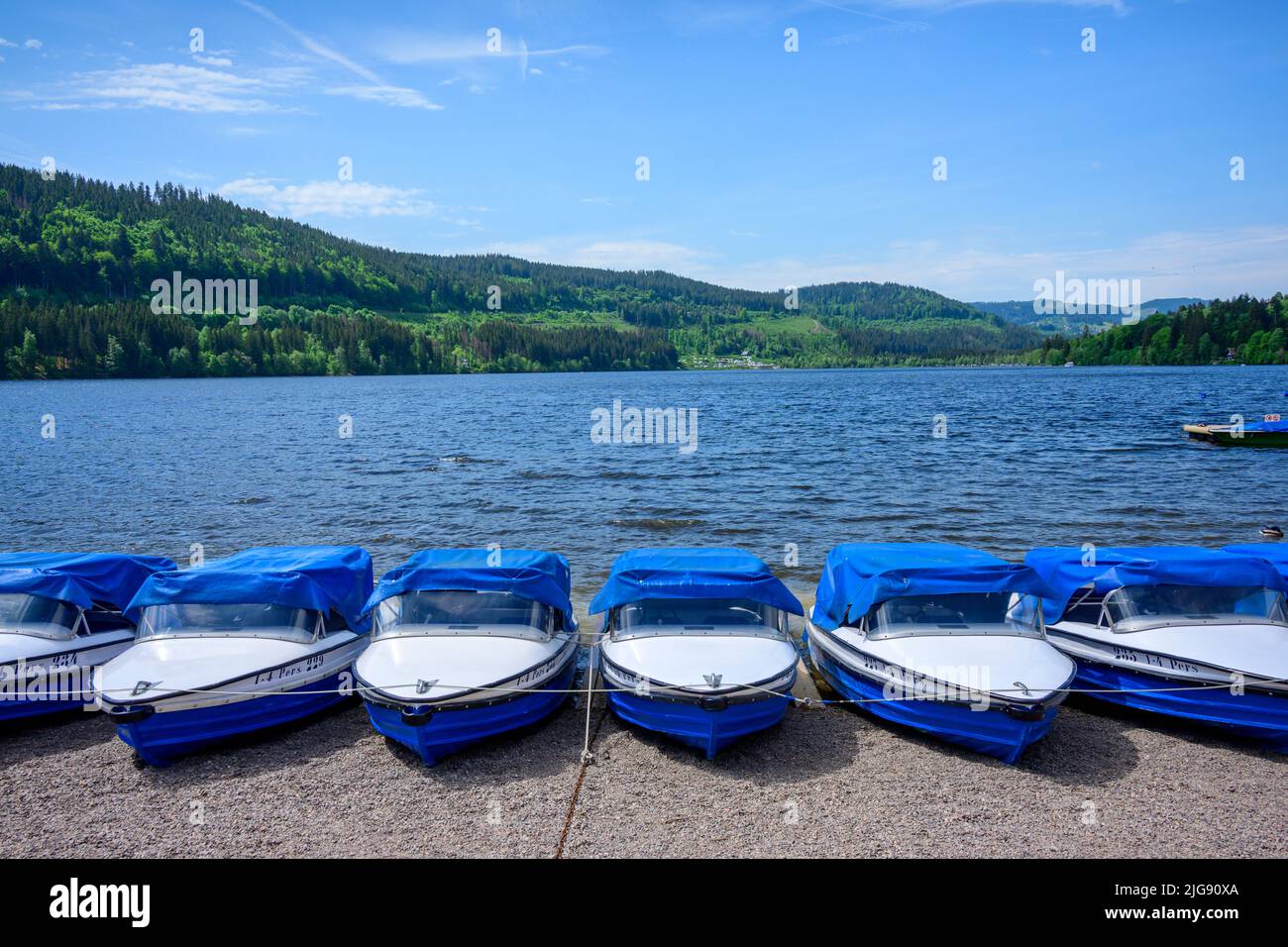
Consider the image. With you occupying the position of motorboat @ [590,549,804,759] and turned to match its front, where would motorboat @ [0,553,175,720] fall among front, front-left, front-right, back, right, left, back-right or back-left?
right

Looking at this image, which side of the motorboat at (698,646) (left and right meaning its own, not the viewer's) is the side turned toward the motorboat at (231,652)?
right

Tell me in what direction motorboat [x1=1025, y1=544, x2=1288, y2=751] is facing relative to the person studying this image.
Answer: facing the viewer and to the right of the viewer

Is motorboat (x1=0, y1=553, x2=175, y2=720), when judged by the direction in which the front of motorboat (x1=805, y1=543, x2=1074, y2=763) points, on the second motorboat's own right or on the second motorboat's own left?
on the second motorboat's own right

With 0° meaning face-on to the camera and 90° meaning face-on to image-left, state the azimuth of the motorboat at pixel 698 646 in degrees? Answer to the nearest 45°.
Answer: approximately 0°

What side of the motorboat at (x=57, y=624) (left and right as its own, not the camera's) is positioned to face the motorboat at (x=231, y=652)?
left

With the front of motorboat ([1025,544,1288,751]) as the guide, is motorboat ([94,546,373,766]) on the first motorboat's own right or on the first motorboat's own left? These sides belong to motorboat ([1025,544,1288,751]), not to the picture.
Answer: on the first motorboat's own right

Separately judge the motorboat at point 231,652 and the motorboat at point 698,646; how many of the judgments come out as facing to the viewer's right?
0
